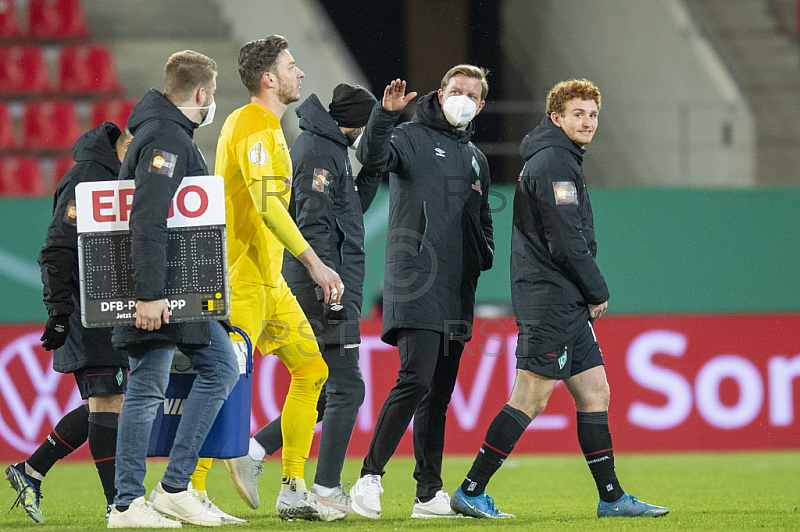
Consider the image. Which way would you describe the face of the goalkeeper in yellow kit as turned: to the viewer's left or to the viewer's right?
to the viewer's right

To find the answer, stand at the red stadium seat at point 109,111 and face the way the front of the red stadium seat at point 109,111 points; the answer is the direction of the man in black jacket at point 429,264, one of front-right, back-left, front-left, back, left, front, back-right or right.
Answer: front

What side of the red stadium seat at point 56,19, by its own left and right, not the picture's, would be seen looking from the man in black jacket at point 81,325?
front

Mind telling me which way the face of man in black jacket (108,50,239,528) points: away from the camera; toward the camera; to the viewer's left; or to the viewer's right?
to the viewer's right

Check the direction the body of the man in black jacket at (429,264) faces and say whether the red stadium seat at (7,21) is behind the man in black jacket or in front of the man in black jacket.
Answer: behind

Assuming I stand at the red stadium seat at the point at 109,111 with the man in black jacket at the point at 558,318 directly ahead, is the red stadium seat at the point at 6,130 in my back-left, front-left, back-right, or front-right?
back-right

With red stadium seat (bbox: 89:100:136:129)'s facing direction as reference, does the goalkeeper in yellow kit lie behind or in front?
in front

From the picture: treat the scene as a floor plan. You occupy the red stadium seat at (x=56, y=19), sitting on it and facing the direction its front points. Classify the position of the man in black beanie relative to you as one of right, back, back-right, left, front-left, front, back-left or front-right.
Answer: front

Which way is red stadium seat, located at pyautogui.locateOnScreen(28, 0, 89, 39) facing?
toward the camera
